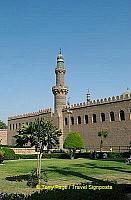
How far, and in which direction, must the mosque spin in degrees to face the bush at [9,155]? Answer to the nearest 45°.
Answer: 0° — it already faces it

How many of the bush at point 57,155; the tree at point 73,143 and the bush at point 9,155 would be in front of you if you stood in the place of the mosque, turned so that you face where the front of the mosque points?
3

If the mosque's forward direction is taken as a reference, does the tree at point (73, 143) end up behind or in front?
in front

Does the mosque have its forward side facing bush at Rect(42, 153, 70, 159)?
yes
